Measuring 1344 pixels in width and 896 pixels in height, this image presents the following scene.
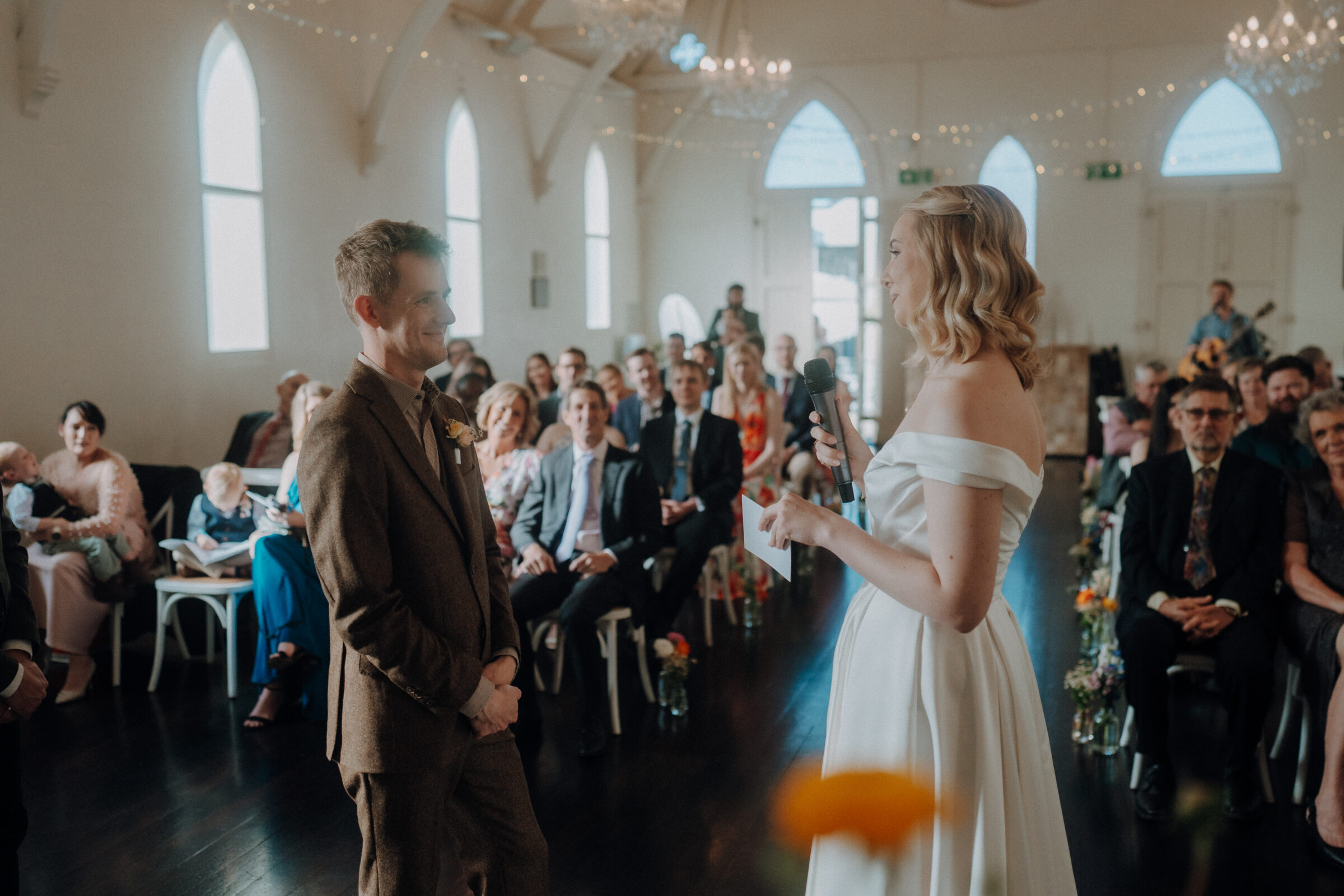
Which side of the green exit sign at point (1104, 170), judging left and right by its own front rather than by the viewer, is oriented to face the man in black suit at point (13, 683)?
front

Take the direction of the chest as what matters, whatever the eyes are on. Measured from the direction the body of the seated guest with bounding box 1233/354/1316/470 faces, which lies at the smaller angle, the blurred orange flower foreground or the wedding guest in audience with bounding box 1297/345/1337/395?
the blurred orange flower foreground

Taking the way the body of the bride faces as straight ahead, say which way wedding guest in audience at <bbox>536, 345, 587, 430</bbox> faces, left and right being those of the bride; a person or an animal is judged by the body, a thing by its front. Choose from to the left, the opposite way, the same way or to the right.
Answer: to the left

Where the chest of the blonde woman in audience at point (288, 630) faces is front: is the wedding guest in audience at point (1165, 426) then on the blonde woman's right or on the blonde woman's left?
on the blonde woman's left

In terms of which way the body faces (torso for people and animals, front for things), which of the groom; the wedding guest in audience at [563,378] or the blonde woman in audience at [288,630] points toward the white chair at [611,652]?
the wedding guest in audience

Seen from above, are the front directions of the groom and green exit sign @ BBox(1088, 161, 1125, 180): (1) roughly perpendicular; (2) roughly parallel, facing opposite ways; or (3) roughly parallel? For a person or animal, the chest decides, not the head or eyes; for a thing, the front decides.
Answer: roughly perpendicular

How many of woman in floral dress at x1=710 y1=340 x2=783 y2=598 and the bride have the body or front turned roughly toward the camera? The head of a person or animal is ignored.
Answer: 1

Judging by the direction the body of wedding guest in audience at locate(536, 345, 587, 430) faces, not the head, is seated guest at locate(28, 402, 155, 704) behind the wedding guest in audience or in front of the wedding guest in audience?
in front

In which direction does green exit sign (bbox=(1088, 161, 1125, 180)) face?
toward the camera

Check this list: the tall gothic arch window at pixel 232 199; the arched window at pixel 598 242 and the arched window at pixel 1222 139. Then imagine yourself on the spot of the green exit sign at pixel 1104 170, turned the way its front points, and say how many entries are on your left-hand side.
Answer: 1

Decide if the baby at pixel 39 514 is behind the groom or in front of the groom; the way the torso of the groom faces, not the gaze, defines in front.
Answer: behind

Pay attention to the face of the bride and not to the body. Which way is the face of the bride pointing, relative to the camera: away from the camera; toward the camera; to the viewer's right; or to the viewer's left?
to the viewer's left

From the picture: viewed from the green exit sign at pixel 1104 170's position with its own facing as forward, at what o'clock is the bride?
The bride is roughly at 12 o'clock from the green exit sign.

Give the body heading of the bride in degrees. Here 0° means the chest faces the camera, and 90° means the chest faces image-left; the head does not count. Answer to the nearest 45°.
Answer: approximately 90°
